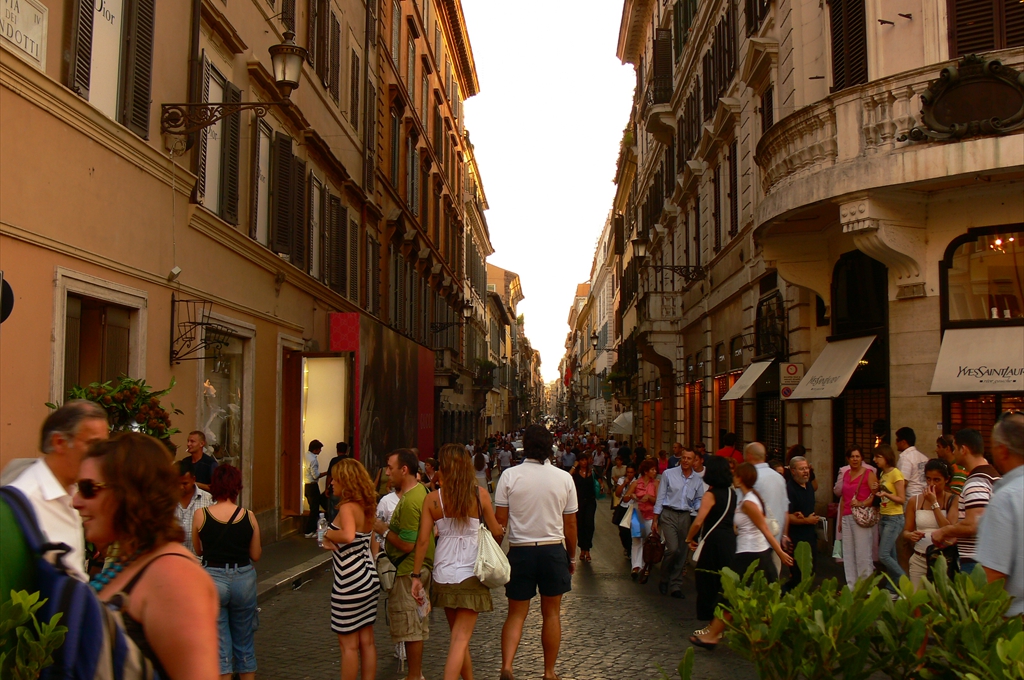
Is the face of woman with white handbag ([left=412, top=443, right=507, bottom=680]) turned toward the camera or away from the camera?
away from the camera

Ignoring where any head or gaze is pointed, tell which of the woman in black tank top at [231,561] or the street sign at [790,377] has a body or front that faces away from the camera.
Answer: the woman in black tank top

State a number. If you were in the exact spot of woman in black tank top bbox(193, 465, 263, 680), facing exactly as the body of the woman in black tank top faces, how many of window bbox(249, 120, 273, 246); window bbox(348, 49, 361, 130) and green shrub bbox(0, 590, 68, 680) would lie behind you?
1

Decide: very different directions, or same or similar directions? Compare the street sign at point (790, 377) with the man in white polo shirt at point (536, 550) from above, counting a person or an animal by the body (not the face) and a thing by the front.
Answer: very different directions

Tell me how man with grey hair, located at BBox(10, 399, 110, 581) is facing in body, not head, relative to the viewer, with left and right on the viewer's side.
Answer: facing to the right of the viewer

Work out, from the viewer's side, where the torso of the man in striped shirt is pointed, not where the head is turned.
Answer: to the viewer's left

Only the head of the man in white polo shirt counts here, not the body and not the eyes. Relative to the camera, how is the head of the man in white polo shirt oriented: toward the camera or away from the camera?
away from the camera

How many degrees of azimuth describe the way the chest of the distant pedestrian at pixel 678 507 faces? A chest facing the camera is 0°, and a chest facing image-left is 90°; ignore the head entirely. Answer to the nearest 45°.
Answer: approximately 0°

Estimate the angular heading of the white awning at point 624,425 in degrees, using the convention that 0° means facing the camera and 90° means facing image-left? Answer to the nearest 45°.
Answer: approximately 90°
